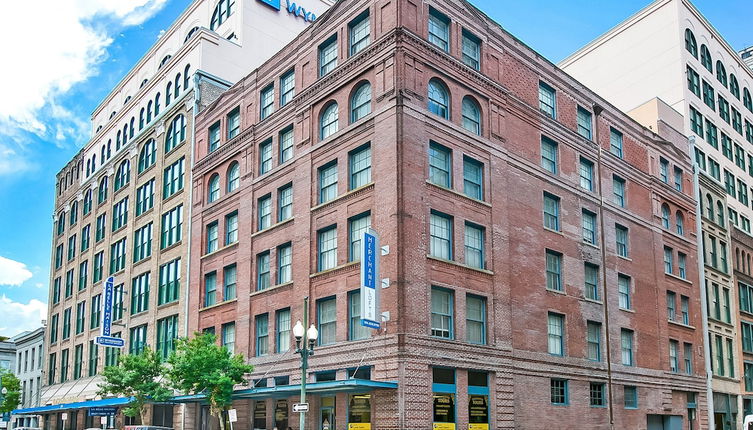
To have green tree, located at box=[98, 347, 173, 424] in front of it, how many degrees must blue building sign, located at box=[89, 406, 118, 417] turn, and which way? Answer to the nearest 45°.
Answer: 0° — it already faces it

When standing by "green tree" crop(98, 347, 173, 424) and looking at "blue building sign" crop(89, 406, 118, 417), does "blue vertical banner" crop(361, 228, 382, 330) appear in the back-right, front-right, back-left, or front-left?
back-right

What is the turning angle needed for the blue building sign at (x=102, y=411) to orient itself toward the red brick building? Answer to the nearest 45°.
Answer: approximately 45° to its left

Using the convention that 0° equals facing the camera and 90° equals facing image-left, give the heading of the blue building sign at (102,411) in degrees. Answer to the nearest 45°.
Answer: approximately 0°
